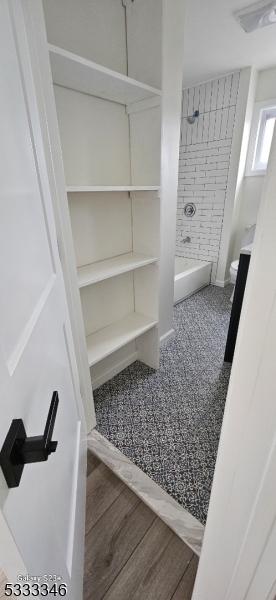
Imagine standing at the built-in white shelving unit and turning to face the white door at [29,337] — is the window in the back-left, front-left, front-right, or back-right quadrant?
back-left

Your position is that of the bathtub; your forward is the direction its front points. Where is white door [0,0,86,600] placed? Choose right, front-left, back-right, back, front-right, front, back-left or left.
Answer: front-right

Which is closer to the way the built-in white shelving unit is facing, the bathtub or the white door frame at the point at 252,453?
the white door frame

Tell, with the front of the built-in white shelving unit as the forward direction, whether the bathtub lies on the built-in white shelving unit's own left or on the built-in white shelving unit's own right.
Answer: on the built-in white shelving unit's own left

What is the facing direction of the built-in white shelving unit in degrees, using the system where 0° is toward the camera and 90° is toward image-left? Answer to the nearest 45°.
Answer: approximately 315°

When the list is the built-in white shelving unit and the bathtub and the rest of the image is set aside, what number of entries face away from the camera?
0

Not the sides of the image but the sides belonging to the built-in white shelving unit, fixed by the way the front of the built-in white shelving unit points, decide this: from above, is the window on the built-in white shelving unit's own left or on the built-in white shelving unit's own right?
on the built-in white shelving unit's own left

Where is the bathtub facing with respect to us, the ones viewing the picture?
facing the viewer and to the right of the viewer

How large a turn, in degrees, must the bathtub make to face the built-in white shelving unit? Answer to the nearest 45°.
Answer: approximately 45° to its right

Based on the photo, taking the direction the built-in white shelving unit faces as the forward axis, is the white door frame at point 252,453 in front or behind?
in front
